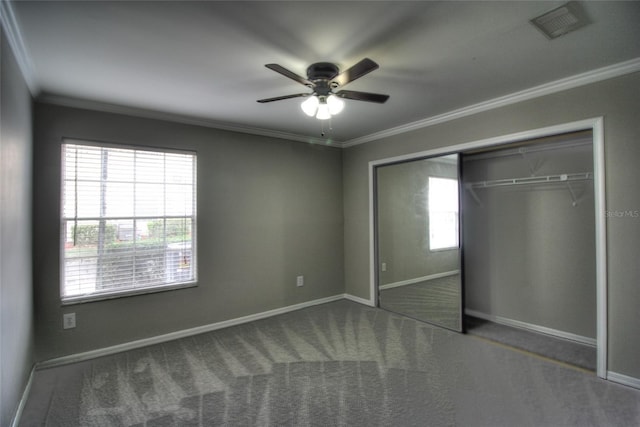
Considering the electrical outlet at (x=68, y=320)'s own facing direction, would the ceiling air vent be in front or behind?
in front

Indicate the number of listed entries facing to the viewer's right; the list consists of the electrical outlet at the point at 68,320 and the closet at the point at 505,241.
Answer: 0

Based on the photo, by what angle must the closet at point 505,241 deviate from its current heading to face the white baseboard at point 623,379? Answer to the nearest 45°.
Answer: approximately 90° to its left

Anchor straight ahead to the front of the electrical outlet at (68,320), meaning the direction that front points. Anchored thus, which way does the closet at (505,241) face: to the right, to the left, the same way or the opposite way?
to the right

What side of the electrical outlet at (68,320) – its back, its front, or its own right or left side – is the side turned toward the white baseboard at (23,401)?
front

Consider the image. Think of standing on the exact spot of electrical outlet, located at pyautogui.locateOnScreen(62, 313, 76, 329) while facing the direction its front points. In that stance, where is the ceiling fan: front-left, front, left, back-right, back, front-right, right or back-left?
front-left

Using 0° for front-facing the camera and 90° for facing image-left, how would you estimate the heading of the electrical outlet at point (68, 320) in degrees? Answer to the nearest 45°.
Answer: approximately 0°

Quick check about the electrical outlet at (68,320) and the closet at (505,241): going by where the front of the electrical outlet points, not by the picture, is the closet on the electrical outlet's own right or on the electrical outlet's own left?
on the electrical outlet's own left

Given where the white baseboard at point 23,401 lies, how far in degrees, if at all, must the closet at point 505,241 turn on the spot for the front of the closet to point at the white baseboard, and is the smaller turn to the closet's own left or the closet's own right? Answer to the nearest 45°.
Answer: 0° — it already faces it

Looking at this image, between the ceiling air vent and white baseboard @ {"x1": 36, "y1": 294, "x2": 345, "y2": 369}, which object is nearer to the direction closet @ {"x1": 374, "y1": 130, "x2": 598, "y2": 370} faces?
the white baseboard

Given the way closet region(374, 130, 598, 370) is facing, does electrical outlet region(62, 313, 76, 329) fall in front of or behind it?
in front

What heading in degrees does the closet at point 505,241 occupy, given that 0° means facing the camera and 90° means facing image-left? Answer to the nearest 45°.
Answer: approximately 45°

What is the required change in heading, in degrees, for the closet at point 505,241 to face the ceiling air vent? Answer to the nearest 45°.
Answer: approximately 45° to its left

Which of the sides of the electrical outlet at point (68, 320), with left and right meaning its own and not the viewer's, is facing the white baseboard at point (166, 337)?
left
